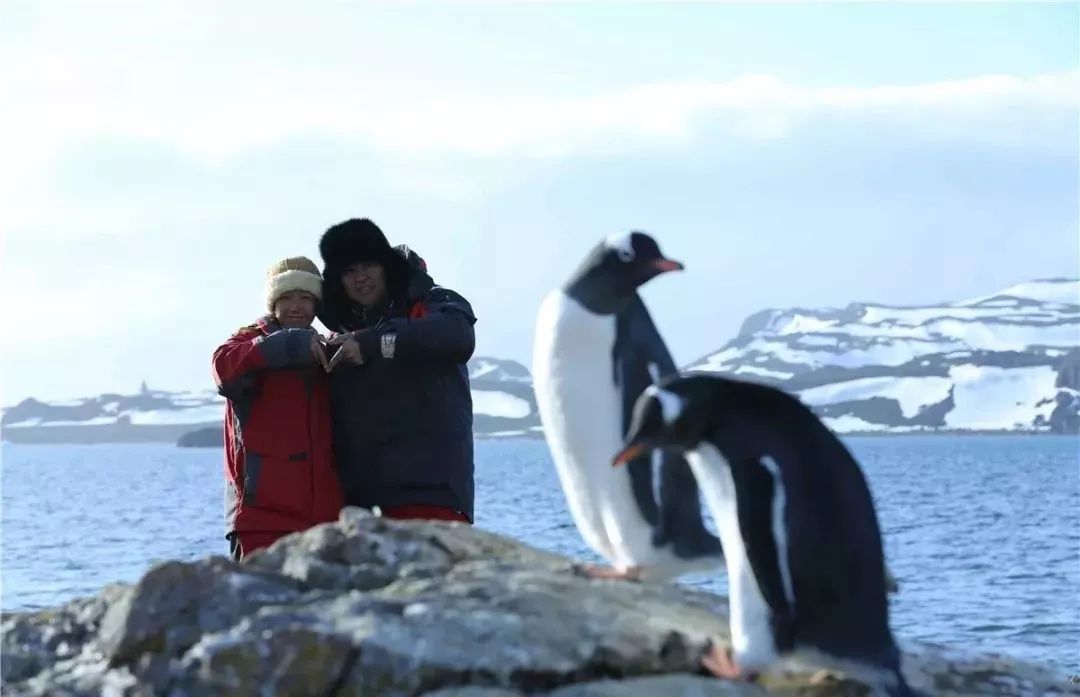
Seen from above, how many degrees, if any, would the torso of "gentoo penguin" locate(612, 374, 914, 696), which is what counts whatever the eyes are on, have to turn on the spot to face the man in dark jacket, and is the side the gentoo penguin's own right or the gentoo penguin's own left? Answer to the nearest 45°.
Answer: approximately 45° to the gentoo penguin's own right

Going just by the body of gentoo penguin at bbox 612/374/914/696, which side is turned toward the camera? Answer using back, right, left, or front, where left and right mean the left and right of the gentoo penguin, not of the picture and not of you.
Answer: left

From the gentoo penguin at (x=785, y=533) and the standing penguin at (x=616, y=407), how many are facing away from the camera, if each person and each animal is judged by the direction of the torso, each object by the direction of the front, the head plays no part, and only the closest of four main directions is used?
0

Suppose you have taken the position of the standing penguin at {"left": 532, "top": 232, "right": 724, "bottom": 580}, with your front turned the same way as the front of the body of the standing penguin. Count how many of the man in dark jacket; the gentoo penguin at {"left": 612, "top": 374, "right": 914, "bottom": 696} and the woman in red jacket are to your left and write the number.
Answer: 1

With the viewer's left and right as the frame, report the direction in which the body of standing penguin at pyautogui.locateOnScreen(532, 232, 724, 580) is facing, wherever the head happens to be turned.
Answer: facing the viewer and to the left of the viewer

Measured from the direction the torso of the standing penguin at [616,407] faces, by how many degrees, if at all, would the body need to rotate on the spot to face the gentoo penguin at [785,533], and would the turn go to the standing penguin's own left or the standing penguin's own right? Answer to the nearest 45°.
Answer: approximately 90° to the standing penguin's own left

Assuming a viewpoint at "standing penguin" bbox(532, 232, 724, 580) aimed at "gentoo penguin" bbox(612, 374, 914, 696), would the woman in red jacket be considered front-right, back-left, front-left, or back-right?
back-right
